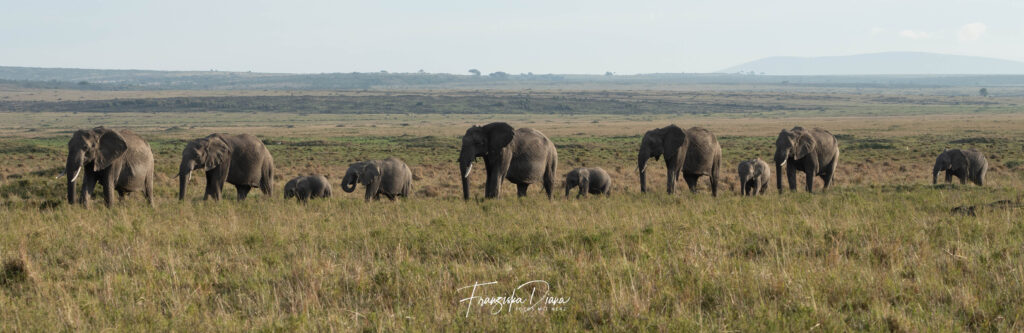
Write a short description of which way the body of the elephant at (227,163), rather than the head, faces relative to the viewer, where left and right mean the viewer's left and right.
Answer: facing to the left of the viewer

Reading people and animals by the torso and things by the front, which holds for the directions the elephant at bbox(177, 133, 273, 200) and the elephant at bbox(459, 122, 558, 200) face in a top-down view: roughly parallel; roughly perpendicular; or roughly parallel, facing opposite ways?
roughly parallel

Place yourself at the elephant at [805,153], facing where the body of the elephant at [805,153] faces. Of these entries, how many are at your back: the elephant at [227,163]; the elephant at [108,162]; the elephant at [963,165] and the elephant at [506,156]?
1

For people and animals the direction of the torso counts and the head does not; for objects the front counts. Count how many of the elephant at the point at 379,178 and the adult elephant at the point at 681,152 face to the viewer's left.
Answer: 2

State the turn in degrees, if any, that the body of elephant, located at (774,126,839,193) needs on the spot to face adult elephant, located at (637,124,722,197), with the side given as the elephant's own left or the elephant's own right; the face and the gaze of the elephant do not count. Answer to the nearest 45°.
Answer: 0° — it already faces it

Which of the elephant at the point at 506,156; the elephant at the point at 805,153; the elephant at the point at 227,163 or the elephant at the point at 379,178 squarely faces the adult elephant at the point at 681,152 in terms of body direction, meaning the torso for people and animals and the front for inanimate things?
the elephant at the point at 805,153

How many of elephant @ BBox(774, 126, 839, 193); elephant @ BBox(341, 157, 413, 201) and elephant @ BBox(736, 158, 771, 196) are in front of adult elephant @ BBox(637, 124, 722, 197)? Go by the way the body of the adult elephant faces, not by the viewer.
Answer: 1

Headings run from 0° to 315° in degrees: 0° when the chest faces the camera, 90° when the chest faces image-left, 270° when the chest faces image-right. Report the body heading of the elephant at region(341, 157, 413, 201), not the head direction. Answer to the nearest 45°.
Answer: approximately 90°

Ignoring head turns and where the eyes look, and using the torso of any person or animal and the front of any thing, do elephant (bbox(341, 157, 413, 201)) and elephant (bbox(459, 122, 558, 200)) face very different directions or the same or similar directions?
same or similar directions

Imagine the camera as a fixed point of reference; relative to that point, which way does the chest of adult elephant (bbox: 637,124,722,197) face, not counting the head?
to the viewer's left

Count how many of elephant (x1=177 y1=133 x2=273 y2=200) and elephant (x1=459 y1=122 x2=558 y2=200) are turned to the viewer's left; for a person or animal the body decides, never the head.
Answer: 2

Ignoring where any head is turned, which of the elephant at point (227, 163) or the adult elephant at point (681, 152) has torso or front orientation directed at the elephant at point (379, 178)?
the adult elephant

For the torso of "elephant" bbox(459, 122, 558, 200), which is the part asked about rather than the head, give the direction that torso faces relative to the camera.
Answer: to the viewer's left

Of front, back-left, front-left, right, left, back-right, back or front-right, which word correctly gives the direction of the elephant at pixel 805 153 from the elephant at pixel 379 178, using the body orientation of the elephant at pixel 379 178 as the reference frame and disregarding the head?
back

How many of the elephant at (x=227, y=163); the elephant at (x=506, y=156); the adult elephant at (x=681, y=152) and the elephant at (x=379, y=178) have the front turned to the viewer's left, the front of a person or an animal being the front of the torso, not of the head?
4

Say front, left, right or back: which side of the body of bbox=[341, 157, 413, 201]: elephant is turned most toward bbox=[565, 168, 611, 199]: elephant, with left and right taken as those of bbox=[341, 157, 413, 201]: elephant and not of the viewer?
back

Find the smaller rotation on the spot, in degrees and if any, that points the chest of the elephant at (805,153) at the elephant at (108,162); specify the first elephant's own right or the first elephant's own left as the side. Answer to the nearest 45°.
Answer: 0° — it already faces it

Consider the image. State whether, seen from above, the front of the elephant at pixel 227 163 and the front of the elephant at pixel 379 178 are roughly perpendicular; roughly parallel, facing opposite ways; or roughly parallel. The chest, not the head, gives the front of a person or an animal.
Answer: roughly parallel

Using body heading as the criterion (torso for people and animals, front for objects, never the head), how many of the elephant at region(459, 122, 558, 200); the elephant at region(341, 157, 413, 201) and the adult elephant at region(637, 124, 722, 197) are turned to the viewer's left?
3
